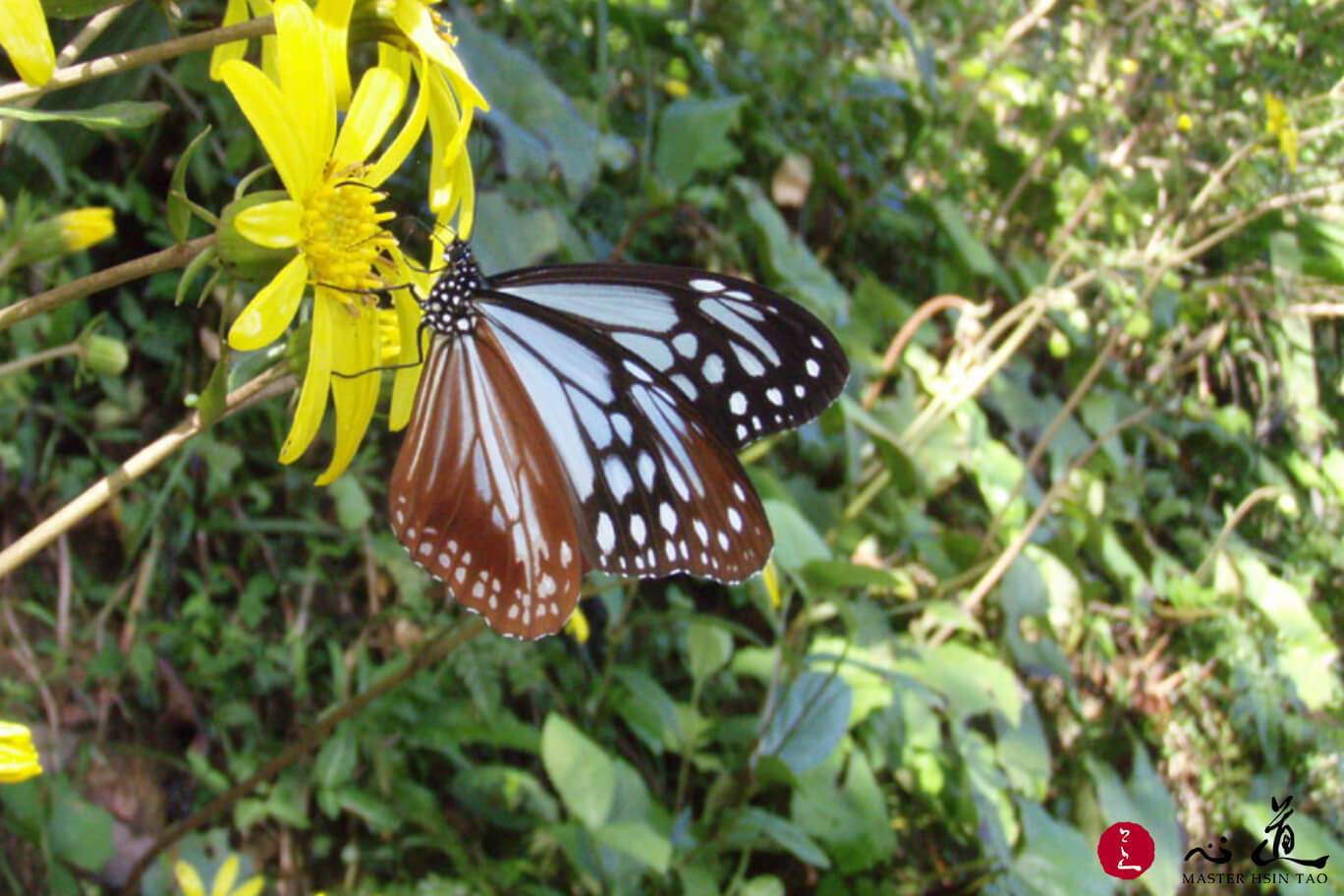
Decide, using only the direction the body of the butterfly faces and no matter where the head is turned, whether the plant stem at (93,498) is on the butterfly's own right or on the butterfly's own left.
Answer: on the butterfly's own left

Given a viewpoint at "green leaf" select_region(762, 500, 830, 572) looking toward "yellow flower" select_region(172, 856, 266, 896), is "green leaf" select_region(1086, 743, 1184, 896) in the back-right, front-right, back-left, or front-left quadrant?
back-left

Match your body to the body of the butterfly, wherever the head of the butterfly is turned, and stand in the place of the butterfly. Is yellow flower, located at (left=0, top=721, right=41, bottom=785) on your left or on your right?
on your left

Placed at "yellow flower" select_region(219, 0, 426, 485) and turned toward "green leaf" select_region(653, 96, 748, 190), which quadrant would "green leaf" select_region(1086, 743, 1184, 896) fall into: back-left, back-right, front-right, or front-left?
front-right

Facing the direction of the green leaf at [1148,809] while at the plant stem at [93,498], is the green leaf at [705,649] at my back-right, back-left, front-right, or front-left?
front-left

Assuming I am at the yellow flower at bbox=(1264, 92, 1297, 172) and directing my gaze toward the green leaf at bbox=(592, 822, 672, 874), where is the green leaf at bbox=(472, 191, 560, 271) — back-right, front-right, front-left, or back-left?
front-right

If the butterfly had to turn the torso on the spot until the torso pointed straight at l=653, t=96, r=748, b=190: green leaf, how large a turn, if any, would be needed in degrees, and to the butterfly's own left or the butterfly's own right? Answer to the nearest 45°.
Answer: approximately 90° to the butterfly's own right

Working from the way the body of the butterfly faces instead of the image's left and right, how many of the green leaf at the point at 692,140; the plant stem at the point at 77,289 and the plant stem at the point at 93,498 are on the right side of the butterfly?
1

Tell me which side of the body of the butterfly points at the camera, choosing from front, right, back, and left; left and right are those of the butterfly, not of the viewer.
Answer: left

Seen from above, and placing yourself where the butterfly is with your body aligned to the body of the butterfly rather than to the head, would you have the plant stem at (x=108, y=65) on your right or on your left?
on your left
